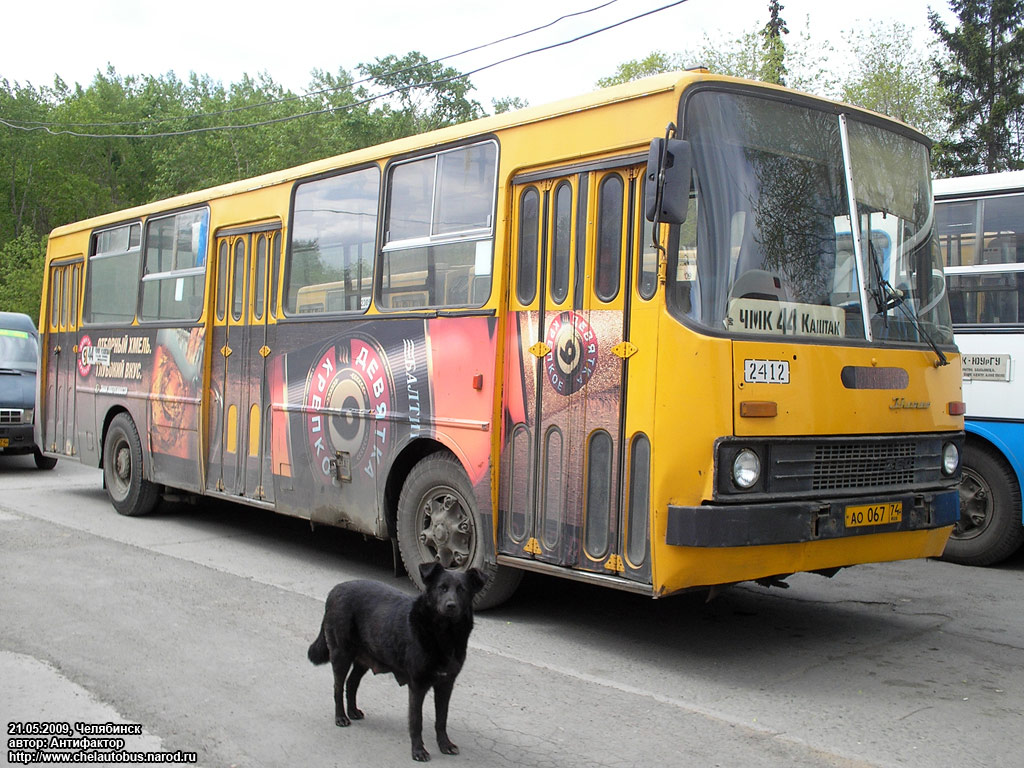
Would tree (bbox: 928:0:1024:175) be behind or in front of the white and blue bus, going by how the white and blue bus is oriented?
behind

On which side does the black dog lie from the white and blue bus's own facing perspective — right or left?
on its right

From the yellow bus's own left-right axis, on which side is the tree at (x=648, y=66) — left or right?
on its left

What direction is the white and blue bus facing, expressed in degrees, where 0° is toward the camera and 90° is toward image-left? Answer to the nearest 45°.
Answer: approximately 315°

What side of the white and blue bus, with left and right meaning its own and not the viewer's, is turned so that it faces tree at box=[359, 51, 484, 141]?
back

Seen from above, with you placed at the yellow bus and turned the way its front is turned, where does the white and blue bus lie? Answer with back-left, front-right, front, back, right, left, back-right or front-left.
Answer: left

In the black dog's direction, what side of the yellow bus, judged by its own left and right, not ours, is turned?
right

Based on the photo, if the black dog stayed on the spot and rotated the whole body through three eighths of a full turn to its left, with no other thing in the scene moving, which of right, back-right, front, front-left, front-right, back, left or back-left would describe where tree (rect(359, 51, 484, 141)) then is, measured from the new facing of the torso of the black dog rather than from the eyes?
front

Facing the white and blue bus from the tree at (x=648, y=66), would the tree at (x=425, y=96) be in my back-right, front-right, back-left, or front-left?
back-right

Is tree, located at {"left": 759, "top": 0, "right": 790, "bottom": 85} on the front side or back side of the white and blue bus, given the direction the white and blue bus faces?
on the back side

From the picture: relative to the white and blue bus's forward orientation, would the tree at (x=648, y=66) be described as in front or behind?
behind
